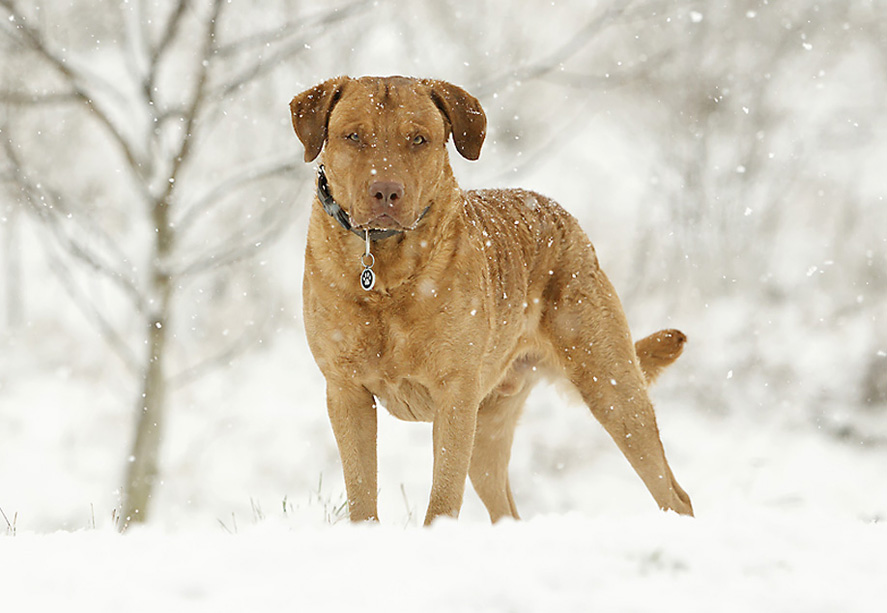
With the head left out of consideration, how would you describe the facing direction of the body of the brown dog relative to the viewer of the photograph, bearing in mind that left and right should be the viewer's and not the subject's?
facing the viewer and to the left of the viewer

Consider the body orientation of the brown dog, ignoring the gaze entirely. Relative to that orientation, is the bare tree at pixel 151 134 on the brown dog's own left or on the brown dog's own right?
on the brown dog's own right
